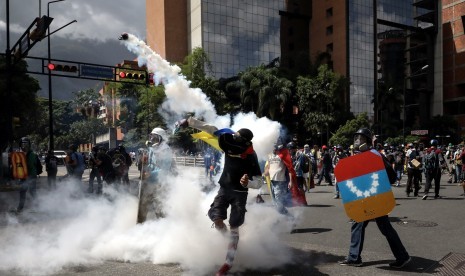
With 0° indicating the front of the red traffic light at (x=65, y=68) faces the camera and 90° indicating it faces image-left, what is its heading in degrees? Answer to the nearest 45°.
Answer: approximately 0°

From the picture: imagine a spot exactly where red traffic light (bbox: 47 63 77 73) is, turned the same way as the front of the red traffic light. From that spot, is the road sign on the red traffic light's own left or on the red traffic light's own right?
on the red traffic light's own left

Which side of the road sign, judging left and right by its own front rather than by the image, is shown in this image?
front

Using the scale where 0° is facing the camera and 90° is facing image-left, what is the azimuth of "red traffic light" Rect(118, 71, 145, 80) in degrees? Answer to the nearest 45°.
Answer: approximately 0°

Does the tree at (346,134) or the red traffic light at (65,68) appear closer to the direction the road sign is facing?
the red traffic light

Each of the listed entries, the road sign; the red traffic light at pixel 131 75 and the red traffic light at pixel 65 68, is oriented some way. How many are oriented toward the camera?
3

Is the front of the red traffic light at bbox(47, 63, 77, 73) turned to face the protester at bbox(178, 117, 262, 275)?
yes

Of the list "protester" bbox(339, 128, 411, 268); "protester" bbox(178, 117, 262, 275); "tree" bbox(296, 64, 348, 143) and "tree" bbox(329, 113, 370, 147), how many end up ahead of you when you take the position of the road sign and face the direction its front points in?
2

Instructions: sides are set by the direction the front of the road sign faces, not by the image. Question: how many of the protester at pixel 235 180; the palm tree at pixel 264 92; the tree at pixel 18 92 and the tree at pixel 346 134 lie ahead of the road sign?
1

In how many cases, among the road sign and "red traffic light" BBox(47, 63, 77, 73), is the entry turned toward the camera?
2

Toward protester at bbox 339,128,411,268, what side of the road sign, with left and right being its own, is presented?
front

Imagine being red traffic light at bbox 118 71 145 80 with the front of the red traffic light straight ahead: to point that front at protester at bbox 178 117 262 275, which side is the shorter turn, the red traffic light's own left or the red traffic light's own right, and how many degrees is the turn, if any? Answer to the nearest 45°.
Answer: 0° — it already faces them
